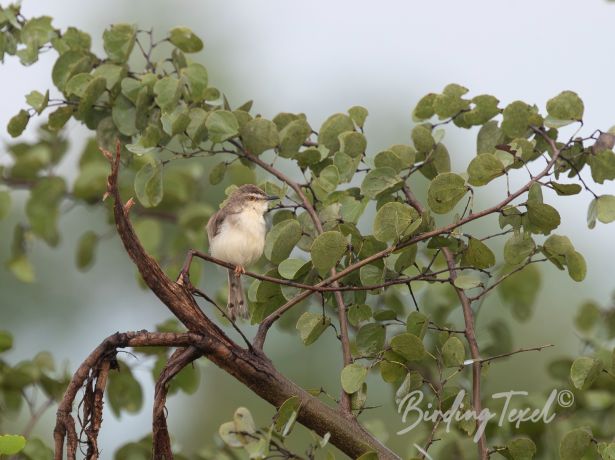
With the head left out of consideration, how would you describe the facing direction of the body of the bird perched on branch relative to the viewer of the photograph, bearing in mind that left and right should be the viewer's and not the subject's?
facing the viewer and to the right of the viewer
